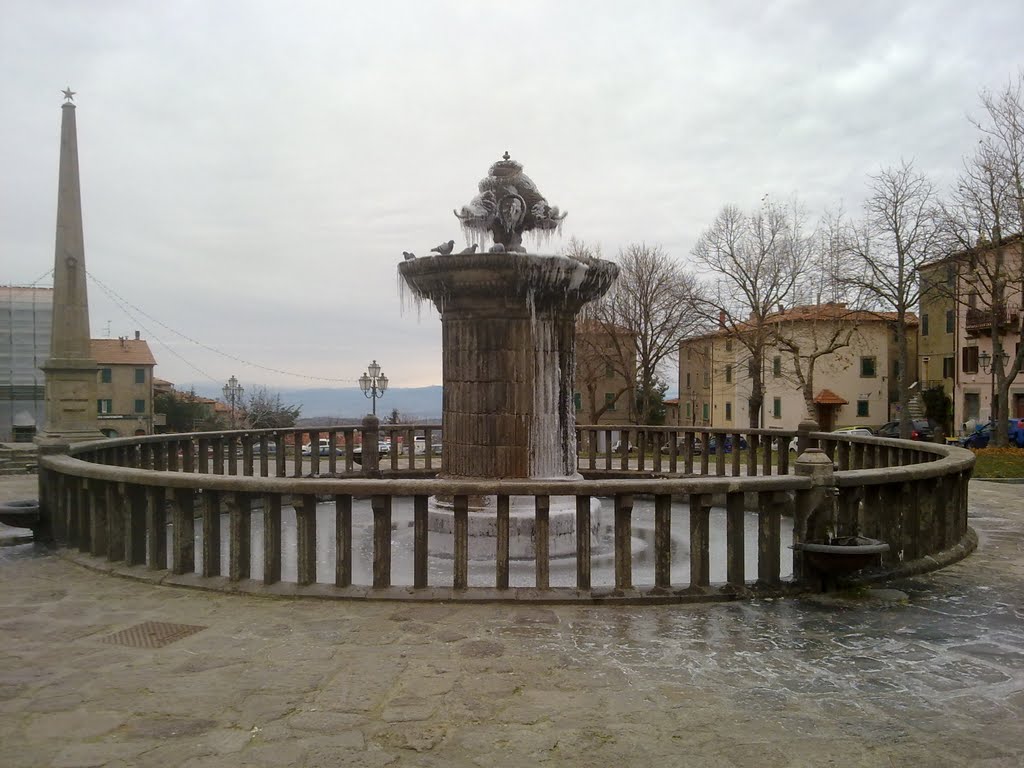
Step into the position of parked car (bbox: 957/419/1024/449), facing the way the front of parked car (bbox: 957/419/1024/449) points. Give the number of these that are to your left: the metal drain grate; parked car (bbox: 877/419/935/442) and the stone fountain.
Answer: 2

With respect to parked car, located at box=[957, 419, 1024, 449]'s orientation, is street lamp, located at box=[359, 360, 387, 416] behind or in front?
in front

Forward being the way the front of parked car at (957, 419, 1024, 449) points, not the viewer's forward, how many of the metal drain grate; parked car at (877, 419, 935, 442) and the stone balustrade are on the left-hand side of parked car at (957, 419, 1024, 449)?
2

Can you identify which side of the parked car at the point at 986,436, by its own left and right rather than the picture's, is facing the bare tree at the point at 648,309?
front

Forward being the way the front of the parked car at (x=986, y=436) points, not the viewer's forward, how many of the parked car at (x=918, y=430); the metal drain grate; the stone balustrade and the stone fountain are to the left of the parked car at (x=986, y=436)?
3

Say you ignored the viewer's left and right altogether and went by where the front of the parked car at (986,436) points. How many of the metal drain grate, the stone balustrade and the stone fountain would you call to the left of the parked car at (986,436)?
3

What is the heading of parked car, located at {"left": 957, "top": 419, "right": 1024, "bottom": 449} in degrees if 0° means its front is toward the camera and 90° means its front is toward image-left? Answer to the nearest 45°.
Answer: approximately 90°

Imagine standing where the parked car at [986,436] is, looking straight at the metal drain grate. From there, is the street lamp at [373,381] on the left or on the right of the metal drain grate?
right

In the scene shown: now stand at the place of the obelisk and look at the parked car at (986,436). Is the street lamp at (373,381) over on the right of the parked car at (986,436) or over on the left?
left

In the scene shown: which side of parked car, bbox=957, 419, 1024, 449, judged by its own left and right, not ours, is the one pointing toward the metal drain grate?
left

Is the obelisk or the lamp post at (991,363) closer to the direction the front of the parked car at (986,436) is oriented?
the obelisk

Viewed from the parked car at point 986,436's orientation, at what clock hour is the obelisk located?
The obelisk is roughly at 10 o'clock from the parked car.

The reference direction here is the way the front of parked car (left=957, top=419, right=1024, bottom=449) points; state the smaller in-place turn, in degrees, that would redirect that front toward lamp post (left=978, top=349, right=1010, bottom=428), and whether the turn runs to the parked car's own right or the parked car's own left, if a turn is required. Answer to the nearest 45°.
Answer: approximately 90° to the parked car's own right

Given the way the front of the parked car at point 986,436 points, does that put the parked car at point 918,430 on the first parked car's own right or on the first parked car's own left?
on the first parked car's own right

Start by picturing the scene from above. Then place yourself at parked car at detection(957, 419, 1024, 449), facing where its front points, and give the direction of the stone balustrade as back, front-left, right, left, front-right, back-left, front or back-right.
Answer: left
